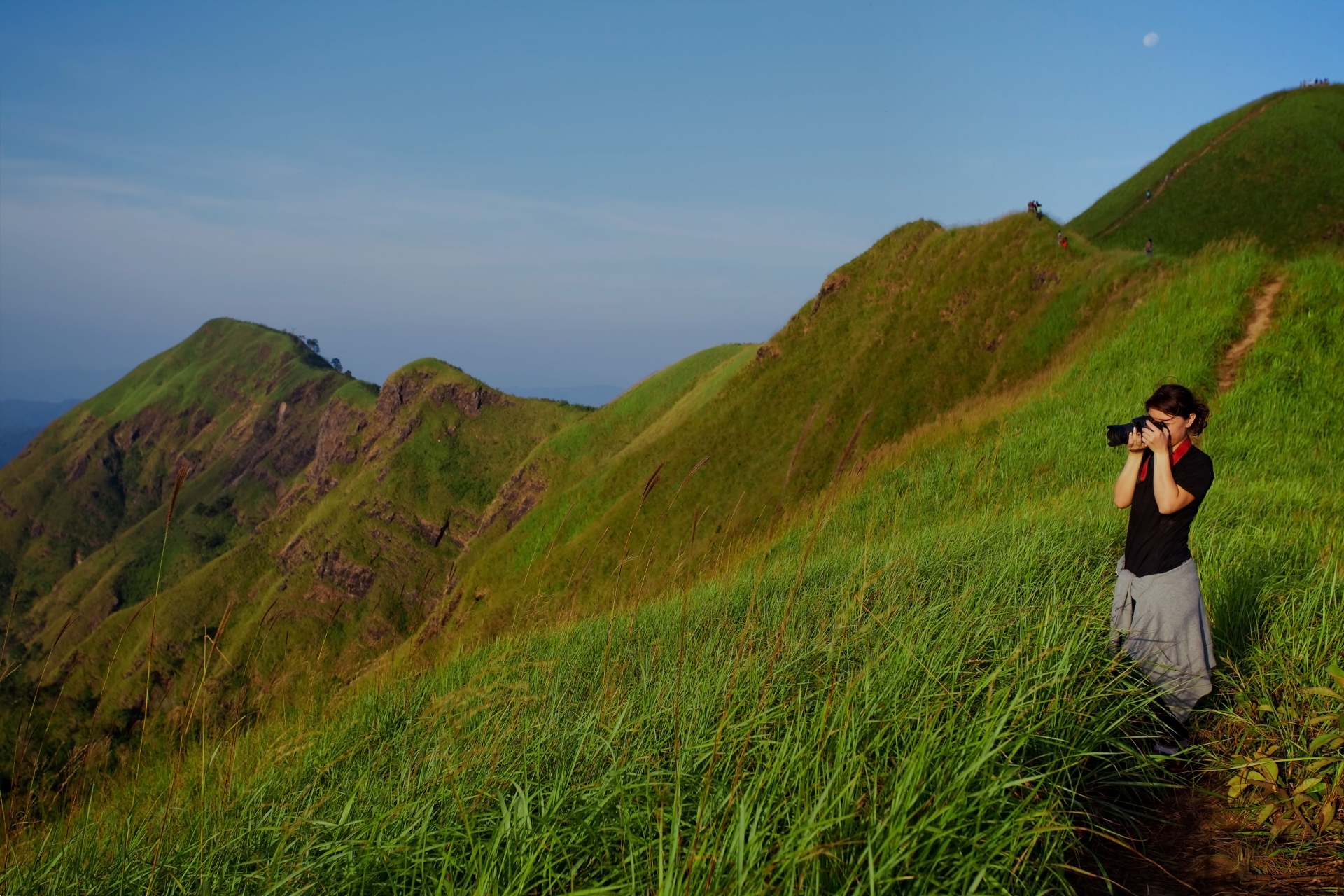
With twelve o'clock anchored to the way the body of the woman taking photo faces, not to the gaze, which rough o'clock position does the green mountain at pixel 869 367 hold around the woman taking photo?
The green mountain is roughly at 4 o'clock from the woman taking photo.

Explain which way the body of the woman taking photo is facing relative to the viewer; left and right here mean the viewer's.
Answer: facing the viewer and to the left of the viewer

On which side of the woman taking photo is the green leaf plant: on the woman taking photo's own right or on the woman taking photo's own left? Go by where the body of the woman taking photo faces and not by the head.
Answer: on the woman taking photo's own left
